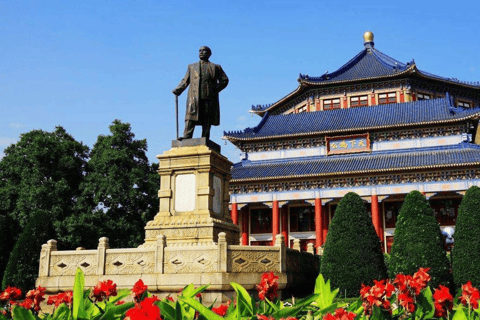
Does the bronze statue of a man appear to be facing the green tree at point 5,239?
no

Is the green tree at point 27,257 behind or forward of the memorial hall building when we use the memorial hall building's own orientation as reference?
forward

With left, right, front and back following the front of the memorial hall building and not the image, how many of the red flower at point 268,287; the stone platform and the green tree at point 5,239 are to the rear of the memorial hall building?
0

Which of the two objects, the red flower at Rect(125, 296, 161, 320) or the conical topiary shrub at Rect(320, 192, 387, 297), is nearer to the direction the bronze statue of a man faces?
the red flower

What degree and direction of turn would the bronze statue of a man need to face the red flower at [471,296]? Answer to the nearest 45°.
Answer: approximately 45° to its left

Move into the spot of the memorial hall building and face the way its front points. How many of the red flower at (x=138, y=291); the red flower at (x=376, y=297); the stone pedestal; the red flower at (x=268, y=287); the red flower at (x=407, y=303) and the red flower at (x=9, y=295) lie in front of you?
6

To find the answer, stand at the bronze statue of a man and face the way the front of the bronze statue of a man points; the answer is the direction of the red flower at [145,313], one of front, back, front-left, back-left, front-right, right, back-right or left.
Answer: front-left

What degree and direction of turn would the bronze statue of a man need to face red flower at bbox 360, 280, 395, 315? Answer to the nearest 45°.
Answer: approximately 45° to its left

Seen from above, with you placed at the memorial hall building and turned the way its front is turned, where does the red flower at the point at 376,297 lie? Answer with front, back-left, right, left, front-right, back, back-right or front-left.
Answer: front

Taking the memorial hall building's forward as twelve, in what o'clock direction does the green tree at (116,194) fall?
The green tree is roughly at 2 o'clock from the memorial hall building.

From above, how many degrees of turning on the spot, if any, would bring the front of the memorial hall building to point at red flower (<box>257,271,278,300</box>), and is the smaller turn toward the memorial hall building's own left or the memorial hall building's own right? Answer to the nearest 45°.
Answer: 0° — it already faces it

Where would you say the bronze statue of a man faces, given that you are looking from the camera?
facing the viewer and to the left of the viewer

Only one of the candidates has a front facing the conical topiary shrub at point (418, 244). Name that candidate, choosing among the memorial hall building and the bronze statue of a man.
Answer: the memorial hall building

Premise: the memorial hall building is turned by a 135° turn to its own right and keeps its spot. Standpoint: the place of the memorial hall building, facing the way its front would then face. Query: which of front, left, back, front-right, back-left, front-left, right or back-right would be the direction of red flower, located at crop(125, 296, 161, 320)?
back-left

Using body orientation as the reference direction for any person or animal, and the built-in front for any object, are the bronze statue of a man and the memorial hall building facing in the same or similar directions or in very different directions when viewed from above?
same or similar directions

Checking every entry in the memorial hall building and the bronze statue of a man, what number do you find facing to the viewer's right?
0

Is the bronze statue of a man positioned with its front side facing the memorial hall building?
no

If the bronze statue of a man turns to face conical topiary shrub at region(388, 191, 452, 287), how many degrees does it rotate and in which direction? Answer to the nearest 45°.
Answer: approximately 135° to its left

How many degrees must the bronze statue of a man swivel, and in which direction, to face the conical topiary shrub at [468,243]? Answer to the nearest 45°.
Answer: approximately 135° to its left

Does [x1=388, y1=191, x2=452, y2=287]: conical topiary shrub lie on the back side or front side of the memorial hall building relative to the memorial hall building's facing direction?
on the front side

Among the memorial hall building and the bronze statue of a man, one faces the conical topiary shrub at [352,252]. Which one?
the memorial hall building

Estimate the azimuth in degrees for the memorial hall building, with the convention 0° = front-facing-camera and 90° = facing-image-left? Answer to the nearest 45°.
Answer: approximately 0°
